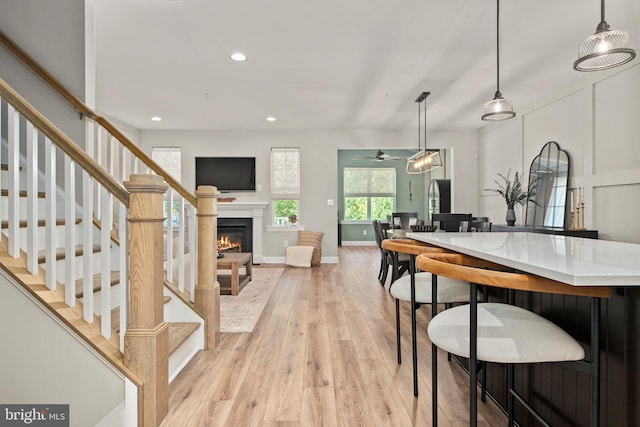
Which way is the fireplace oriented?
toward the camera

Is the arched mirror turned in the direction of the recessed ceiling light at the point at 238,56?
yes

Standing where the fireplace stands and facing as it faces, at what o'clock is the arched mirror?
The arched mirror is roughly at 10 o'clock from the fireplace.

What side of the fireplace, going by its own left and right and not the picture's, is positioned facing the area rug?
front

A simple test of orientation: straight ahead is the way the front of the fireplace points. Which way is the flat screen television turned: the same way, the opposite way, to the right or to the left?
the same way

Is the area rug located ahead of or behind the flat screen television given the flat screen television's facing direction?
ahead

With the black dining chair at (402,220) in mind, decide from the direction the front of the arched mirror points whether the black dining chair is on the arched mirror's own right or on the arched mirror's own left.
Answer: on the arched mirror's own right

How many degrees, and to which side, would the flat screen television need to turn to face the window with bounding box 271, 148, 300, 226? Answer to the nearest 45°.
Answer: approximately 90° to its left

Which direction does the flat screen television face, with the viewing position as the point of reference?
facing the viewer

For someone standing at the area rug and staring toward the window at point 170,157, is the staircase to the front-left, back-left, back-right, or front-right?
back-left

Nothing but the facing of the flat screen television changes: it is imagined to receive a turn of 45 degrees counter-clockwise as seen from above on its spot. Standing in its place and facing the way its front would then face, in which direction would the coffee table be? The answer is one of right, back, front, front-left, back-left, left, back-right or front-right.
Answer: front-right

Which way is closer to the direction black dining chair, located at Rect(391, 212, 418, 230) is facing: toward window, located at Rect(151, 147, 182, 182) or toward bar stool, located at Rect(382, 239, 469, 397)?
the bar stool

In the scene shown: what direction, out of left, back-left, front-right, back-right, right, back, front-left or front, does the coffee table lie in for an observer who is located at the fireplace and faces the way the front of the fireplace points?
front
